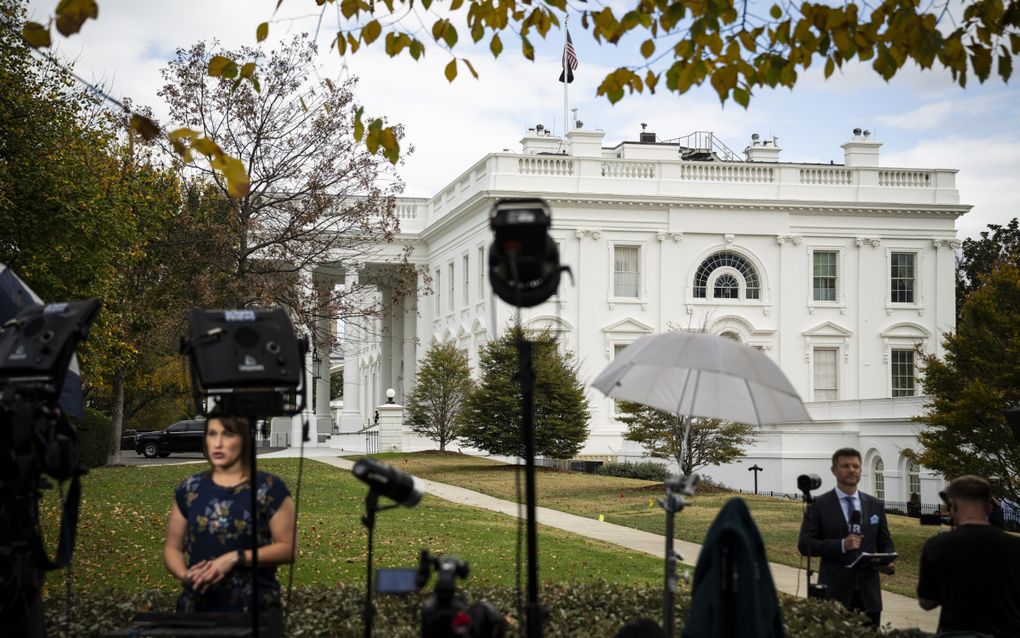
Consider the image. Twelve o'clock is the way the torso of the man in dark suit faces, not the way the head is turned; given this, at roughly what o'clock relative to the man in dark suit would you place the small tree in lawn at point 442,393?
The small tree in lawn is roughly at 5 o'clock from the man in dark suit.

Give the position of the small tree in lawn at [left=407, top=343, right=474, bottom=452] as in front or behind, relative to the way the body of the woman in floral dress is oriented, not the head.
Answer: behind

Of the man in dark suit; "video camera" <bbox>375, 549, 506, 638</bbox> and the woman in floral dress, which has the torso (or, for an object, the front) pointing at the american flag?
the video camera

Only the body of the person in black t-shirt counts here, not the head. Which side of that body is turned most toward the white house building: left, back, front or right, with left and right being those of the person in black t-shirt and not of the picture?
front

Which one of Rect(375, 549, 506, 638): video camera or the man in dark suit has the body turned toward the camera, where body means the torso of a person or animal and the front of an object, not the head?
the man in dark suit

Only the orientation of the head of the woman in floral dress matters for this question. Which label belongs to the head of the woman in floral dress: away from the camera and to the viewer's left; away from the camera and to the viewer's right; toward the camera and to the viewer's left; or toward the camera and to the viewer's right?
toward the camera and to the viewer's left

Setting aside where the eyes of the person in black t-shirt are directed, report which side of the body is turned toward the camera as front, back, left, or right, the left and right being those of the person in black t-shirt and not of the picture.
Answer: back

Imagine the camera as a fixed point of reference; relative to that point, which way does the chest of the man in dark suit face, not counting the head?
toward the camera

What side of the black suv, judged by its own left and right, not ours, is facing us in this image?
left

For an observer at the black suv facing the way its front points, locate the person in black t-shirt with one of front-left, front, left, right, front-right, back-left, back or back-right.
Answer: left

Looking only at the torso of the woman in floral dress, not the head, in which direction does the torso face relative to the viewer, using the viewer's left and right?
facing the viewer and to the left of the viewer

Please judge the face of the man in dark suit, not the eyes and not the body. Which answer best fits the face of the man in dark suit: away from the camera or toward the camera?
toward the camera

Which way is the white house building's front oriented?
to the viewer's left

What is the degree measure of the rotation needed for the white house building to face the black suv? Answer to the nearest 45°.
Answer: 0° — it already faces it

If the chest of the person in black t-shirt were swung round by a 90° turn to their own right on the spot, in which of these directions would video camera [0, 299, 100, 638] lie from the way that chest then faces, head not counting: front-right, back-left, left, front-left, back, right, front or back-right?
back-right

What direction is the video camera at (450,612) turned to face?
away from the camera

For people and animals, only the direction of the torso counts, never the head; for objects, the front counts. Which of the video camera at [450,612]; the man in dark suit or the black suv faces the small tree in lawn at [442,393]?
the video camera

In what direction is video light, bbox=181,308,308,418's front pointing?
away from the camera

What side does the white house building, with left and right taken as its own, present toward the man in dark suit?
left

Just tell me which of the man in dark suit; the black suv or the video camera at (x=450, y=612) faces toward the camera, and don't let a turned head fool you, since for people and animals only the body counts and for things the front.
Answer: the man in dark suit
